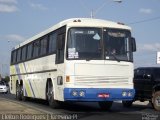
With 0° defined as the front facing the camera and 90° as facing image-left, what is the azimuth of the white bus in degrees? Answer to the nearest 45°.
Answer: approximately 315°
